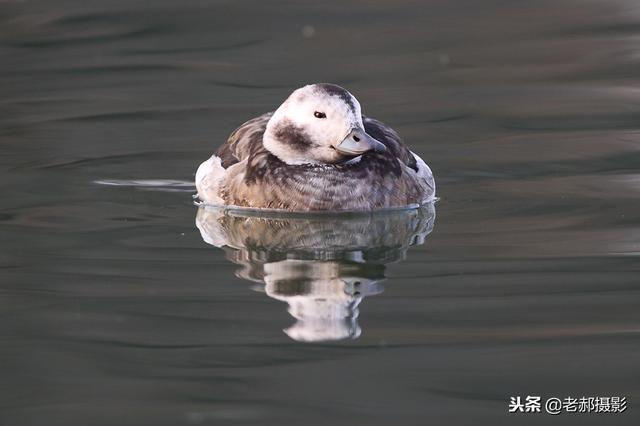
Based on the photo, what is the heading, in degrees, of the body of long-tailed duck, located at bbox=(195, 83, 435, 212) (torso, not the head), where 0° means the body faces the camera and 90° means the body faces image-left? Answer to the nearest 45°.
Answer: approximately 0°
